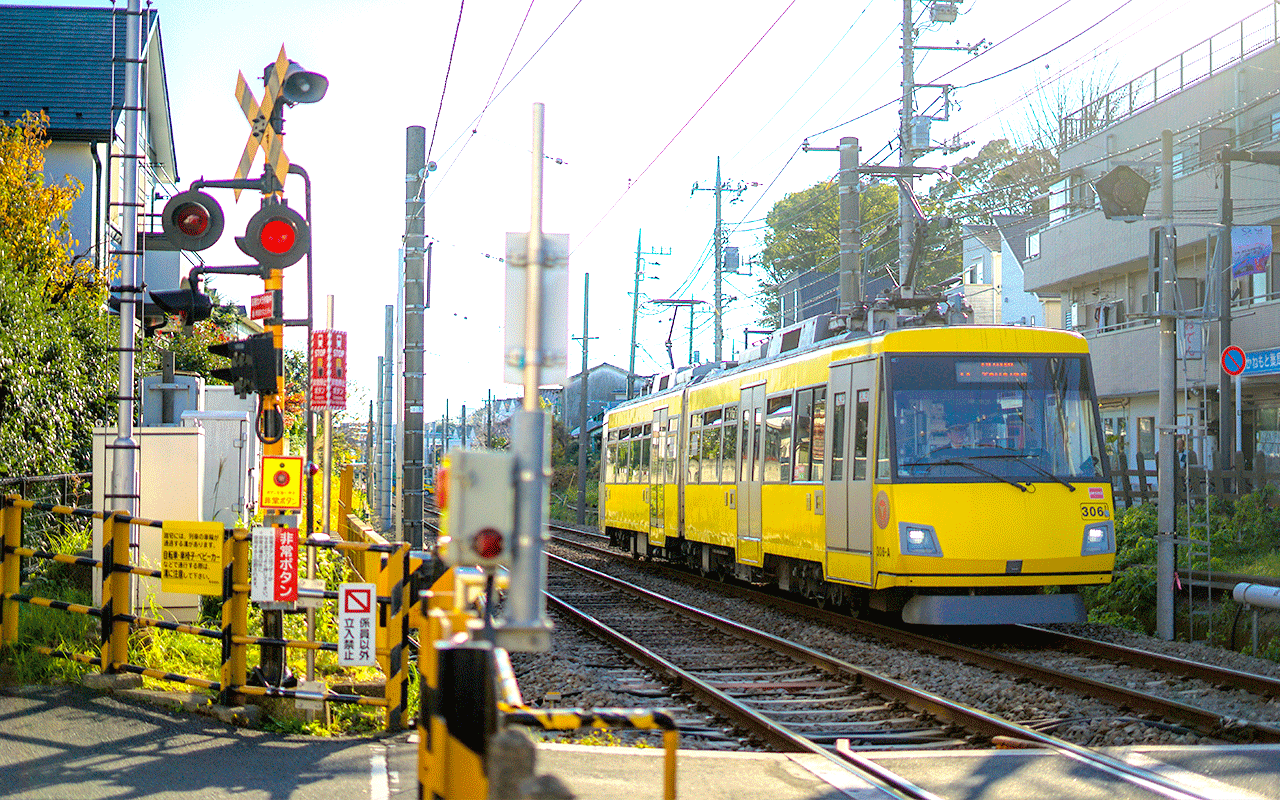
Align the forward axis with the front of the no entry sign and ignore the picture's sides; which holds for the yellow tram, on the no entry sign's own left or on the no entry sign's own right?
on the no entry sign's own left

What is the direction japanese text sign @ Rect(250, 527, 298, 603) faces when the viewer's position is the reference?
facing the viewer

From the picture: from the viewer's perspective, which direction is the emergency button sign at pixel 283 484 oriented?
toward the camera

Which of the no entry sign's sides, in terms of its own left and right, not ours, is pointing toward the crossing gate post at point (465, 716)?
front

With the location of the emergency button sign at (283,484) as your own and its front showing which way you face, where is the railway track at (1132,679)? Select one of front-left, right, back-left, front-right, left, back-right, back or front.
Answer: left

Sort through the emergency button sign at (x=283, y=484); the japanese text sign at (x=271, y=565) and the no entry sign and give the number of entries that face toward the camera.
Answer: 3

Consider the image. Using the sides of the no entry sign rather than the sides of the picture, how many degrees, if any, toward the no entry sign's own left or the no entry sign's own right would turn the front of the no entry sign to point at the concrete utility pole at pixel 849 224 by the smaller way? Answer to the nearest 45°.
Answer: approximately 135° to the no entry sign's own left

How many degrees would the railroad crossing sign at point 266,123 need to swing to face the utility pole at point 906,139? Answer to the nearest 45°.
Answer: approximately 180°

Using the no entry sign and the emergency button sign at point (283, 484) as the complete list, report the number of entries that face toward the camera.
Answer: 2

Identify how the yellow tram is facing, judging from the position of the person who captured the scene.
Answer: facing the viewer and to the right of the viewer

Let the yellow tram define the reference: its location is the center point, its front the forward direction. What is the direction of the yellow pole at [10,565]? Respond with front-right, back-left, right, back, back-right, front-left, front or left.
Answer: right

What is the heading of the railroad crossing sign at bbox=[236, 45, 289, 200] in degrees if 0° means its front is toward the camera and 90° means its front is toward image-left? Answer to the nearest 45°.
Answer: approximately 45°
